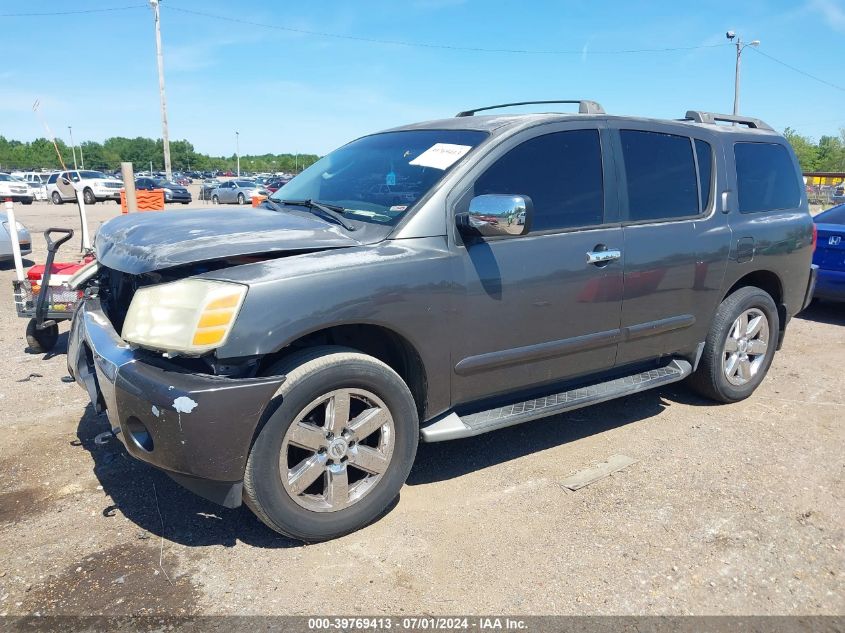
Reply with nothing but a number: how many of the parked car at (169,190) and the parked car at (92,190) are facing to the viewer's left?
0

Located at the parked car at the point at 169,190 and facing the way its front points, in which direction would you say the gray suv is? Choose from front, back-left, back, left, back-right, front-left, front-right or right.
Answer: front-right

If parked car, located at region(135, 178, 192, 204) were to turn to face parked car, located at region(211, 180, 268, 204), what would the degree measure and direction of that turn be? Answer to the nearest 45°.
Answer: approximately 45° to its left

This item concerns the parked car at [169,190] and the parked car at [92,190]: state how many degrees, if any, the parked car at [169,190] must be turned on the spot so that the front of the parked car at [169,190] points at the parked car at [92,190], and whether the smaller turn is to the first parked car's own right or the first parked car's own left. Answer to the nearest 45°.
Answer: approximately 135° to the first parked car's own right

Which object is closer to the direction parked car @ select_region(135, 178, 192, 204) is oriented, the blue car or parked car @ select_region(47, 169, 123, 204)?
the blue car

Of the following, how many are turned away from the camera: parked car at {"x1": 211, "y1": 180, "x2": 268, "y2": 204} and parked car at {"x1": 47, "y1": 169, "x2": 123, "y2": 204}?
0

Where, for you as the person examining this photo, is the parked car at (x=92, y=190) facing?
facing the viewer and to the right of the viewer

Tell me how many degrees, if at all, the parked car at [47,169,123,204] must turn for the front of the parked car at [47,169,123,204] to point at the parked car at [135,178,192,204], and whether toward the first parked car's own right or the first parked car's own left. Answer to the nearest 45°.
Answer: approximately 45° to the first parked car's own left

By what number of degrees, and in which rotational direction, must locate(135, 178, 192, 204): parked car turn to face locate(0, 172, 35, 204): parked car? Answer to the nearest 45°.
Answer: approximately 135° to its right

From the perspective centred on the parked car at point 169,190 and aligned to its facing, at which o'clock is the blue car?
The blue car is roughly at 1 o'clock from the parked car.

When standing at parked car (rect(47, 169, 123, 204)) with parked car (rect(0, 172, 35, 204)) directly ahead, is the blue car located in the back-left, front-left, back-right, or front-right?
back-left

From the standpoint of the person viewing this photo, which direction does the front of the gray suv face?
facing the viewer and to the left of the viewer

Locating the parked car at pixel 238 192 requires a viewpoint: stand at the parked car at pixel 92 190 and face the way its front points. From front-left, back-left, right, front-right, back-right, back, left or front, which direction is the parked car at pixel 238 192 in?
front-left

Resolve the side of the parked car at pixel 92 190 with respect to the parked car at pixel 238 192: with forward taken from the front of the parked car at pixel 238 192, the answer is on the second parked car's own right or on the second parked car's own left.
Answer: on the second parked car's own right
